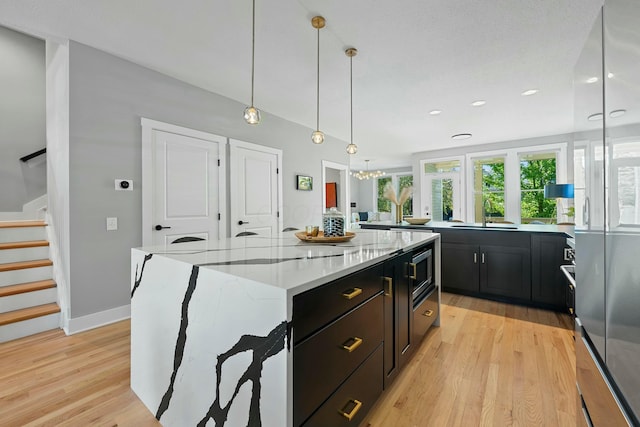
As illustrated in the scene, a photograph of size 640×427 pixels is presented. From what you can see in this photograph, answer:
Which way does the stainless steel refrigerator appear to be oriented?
to the viewer's left

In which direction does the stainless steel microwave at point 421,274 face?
to the viewer's right

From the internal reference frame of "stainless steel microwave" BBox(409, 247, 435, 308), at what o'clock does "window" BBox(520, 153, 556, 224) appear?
The window is roughly at 10 o'clock from the stainless steel microwave.

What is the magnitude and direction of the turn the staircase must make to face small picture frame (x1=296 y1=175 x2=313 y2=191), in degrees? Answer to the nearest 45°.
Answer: approximately 90° to its left

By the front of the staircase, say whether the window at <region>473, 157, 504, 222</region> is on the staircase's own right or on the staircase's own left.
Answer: on the staircase's own left

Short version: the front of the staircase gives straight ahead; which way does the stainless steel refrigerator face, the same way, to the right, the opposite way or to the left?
the opposite way

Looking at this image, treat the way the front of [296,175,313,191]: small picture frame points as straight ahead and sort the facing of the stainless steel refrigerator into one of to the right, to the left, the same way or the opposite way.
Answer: the opposite way

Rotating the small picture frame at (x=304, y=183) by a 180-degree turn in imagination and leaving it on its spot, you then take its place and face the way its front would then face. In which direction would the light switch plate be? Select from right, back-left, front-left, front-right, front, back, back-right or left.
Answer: left

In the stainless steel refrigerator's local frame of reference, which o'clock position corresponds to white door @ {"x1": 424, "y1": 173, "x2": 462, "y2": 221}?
The white door is roughly at 2 o'clock from the stainless steel refrigerator.

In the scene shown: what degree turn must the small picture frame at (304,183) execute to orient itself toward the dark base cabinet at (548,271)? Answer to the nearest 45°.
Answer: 0° — it already faces it

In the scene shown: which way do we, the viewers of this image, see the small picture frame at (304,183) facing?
facing the viewer and to the right of the viewer

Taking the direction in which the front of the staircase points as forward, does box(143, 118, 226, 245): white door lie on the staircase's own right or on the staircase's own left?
on the staircase's own left

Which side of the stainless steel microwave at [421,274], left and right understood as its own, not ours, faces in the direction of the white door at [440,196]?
left
